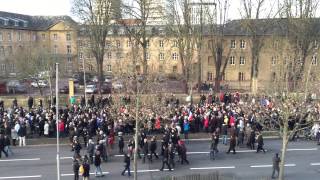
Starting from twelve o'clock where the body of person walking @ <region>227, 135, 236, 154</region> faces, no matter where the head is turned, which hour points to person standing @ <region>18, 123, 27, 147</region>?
person standing @ <region>18, 123, 27, 147</region> is roughly at 6 o'clock from person walking @ <region>227, 135, 236, 154</region>.

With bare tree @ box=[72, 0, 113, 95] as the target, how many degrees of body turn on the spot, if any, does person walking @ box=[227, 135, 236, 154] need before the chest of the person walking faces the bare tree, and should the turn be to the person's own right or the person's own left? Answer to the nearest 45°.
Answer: approximately 135° to the person's own left

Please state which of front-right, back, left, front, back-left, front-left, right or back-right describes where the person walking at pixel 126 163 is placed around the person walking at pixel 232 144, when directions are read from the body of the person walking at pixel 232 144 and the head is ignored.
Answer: front-left

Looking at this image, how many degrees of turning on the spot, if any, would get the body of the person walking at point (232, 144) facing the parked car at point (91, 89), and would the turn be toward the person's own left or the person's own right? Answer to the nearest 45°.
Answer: approximately 135° to the person's own left

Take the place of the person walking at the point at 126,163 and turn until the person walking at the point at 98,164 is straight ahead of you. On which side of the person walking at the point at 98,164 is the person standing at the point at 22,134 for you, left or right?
right

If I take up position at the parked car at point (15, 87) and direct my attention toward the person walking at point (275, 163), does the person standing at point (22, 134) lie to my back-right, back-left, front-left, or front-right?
front-right

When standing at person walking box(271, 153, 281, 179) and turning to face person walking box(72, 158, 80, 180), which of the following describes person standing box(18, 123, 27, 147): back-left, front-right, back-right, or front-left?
front-right

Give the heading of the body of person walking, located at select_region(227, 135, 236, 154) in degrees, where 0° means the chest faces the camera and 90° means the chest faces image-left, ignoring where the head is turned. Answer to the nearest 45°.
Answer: approximately 270°
